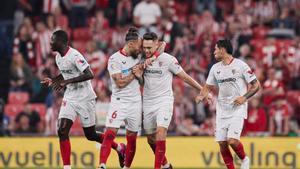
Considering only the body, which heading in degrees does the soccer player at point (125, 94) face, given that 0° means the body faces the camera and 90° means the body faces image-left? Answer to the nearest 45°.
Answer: approximately 315°

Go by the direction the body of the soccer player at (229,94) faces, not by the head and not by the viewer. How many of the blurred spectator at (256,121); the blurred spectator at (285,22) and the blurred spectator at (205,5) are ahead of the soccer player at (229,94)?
0

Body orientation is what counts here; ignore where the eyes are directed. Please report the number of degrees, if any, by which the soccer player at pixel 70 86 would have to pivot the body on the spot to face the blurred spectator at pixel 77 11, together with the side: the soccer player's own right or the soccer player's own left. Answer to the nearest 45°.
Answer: approximately 135° to the soccer player's own right

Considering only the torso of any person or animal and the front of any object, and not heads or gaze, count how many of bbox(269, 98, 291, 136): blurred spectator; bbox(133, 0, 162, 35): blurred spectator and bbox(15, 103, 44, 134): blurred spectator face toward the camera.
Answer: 3

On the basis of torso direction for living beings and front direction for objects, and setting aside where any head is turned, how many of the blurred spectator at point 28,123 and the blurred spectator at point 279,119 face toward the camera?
2

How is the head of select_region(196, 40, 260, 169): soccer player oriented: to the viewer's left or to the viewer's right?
to the viewer's left

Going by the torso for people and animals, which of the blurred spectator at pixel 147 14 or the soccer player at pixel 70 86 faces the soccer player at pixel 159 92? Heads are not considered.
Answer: the blurred spectator

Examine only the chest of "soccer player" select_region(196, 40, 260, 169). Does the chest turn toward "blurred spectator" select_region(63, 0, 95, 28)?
no

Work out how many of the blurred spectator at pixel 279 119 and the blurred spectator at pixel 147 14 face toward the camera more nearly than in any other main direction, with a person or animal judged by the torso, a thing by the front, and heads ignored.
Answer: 2

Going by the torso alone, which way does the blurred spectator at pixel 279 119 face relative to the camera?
toward the camera

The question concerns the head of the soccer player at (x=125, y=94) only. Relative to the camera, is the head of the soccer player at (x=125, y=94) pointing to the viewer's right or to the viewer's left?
to the viewer's right

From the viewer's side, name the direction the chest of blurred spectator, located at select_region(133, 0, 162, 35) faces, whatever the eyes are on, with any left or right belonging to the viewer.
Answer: facing the viewer

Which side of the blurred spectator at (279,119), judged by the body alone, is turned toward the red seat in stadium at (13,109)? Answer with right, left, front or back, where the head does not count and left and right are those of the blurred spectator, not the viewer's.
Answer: right

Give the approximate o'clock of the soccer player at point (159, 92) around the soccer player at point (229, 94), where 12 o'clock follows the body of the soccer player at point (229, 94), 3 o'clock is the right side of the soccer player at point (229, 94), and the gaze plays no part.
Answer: the soccer player at point (159, 92) is roughly at 1 o'clock from the soccer player at point (229, 94).
